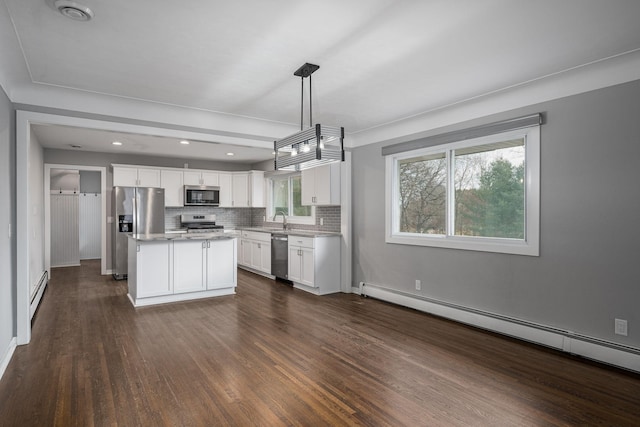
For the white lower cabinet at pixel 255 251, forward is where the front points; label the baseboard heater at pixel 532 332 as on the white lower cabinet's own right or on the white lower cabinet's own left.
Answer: on the white lower cabinet's own left

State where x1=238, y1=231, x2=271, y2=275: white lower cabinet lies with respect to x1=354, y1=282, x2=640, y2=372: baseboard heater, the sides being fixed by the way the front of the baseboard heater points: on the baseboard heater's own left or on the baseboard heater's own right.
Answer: on the baseboard heater's own right

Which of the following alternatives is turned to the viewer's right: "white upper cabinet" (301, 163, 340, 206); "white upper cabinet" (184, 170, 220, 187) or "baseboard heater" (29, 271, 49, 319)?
the baseboard heater

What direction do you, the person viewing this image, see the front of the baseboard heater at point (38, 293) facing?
facing to the right of the viewer

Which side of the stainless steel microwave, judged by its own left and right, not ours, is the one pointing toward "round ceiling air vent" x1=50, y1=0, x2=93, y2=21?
front

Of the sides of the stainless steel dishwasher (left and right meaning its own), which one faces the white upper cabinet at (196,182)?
right

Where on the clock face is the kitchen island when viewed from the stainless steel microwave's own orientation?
The kitchen island is roughly at 12 o'clock from the stainless steel microwave.

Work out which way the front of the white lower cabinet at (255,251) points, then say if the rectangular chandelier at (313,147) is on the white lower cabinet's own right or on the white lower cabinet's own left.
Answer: on the white lower cabinet's own left
